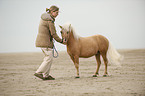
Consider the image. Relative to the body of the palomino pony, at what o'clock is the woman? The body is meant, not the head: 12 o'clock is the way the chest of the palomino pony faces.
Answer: The woman is roughly at 11 o'clock from the palomino pony.

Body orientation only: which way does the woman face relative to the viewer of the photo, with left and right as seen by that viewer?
facing to the right of the viewer

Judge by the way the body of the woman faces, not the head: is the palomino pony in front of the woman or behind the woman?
in front

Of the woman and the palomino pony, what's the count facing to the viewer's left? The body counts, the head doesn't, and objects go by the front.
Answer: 1

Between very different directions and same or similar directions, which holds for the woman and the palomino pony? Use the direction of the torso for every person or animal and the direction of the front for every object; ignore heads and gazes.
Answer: very different directions

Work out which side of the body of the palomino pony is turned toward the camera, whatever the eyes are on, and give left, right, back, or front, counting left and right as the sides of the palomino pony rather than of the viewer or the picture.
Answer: left
